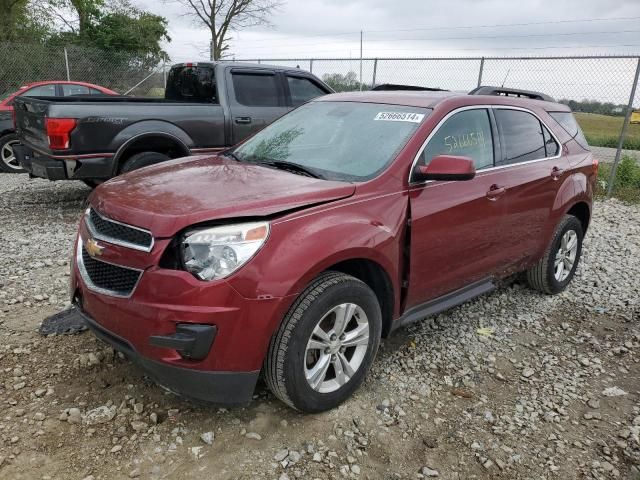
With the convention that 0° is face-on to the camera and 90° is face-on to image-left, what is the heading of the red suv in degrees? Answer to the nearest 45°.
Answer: approximately 45°

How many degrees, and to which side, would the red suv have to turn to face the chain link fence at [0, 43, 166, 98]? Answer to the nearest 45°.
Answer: approximately 90° to its right

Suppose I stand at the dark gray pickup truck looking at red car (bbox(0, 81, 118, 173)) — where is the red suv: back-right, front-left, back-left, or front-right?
back-left

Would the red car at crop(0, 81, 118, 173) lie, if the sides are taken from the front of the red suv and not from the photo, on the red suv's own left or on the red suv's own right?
on the red suv's own right

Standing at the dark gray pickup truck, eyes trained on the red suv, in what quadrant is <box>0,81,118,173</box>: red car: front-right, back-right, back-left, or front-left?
back-right

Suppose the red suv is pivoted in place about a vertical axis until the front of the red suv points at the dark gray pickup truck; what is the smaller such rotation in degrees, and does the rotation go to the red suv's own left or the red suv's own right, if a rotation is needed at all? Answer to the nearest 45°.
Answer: approximately 90° to the red suv's own right

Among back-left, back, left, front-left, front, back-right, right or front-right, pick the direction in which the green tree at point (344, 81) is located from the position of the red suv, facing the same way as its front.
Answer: back-right

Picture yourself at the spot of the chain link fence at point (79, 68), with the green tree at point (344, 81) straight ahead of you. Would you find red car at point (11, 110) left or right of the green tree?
right
